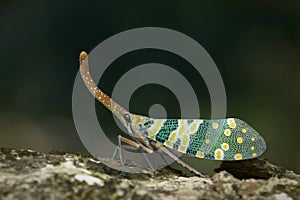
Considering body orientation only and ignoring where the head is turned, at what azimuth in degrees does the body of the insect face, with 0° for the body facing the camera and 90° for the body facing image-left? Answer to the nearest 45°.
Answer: approximately 90°
